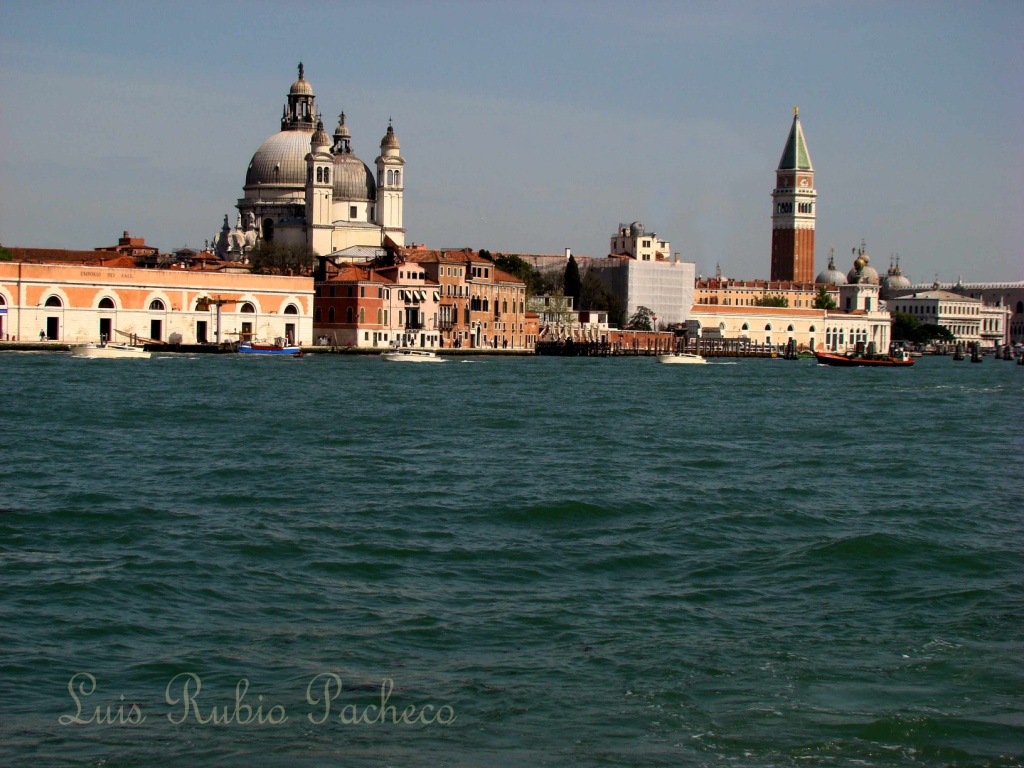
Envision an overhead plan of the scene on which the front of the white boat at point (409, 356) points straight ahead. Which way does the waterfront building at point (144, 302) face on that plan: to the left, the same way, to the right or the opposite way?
to the left

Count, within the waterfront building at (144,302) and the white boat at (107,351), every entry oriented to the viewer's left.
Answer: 1

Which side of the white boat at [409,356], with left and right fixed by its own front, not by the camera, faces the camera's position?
left

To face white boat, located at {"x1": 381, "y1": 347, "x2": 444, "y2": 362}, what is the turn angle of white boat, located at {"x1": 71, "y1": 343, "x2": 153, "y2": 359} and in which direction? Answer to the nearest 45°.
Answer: approximately 180°

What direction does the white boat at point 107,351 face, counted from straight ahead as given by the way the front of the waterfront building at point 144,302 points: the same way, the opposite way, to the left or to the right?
to the right

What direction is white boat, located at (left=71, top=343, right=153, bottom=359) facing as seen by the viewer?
to the viewer's left

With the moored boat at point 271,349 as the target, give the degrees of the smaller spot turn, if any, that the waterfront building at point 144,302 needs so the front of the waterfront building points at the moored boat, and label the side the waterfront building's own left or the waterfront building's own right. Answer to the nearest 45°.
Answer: approximately 90° to the waterfront building's own left

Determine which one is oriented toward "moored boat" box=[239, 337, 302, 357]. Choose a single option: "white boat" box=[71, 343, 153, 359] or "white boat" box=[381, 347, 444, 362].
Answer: "white boat" box=[381, 347, 444, 362]

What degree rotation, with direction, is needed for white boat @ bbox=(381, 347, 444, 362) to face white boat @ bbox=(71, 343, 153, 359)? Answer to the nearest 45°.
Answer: approximately 45° to its left
